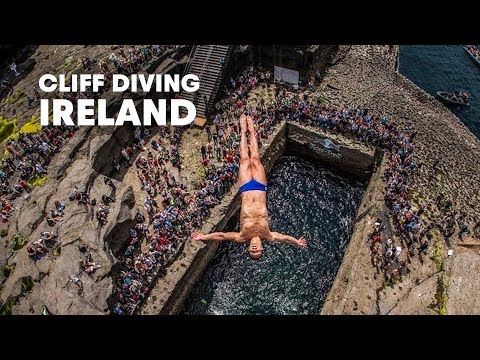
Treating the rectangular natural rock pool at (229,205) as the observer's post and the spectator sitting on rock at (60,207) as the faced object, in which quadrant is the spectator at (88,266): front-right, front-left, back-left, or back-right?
front-left

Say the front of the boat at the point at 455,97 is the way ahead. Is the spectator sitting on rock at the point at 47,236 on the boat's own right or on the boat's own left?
on the boat's own left

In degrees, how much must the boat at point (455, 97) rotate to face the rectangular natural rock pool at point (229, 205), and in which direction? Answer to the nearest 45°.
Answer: approximately 90° to its left

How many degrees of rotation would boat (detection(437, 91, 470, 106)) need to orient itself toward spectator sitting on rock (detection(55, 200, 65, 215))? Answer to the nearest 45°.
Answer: approximately 45° to its left

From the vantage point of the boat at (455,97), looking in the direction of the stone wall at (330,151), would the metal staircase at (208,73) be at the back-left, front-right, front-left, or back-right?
front-right

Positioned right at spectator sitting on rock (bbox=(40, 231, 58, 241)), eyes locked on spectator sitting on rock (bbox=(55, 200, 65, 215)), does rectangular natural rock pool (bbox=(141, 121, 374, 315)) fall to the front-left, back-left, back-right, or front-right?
front-right

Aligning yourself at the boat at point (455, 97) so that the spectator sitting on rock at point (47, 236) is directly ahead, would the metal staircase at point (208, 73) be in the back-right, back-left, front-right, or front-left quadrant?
front-right

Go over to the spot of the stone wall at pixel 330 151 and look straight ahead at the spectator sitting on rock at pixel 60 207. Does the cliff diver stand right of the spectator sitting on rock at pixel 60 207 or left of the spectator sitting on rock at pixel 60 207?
left

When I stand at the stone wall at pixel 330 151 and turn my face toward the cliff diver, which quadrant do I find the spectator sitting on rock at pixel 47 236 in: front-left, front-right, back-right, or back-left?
front-right

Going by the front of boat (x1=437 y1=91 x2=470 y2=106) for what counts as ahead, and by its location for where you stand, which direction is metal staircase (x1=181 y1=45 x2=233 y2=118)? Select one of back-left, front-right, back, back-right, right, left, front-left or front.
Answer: front-left

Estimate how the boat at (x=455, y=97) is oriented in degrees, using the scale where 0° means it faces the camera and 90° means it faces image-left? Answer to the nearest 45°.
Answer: approximately 90°

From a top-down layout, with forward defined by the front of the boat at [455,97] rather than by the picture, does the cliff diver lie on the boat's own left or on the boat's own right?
on the boat's own left
